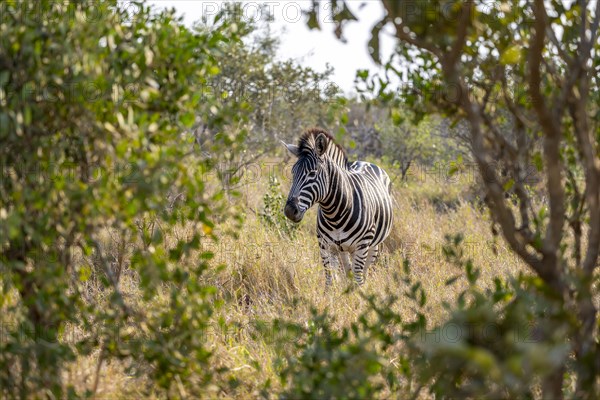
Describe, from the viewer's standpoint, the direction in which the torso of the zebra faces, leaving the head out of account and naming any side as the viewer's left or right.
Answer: facing the viewer and to the left of the viewer

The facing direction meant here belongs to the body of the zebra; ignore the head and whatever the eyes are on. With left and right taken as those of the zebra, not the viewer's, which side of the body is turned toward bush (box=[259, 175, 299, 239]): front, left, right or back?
right
